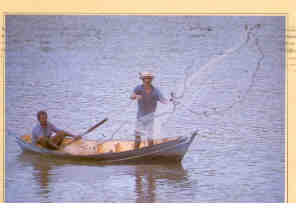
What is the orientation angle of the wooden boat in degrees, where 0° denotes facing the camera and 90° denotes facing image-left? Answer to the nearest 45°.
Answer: approximately 270°

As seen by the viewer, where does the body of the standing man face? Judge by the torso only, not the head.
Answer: toward the camera

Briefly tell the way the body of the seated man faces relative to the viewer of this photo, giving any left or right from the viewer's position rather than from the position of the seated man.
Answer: facing the viewer and to the right of the viewer

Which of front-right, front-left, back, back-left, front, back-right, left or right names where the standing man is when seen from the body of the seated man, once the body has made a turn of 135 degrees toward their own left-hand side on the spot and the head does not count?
right
